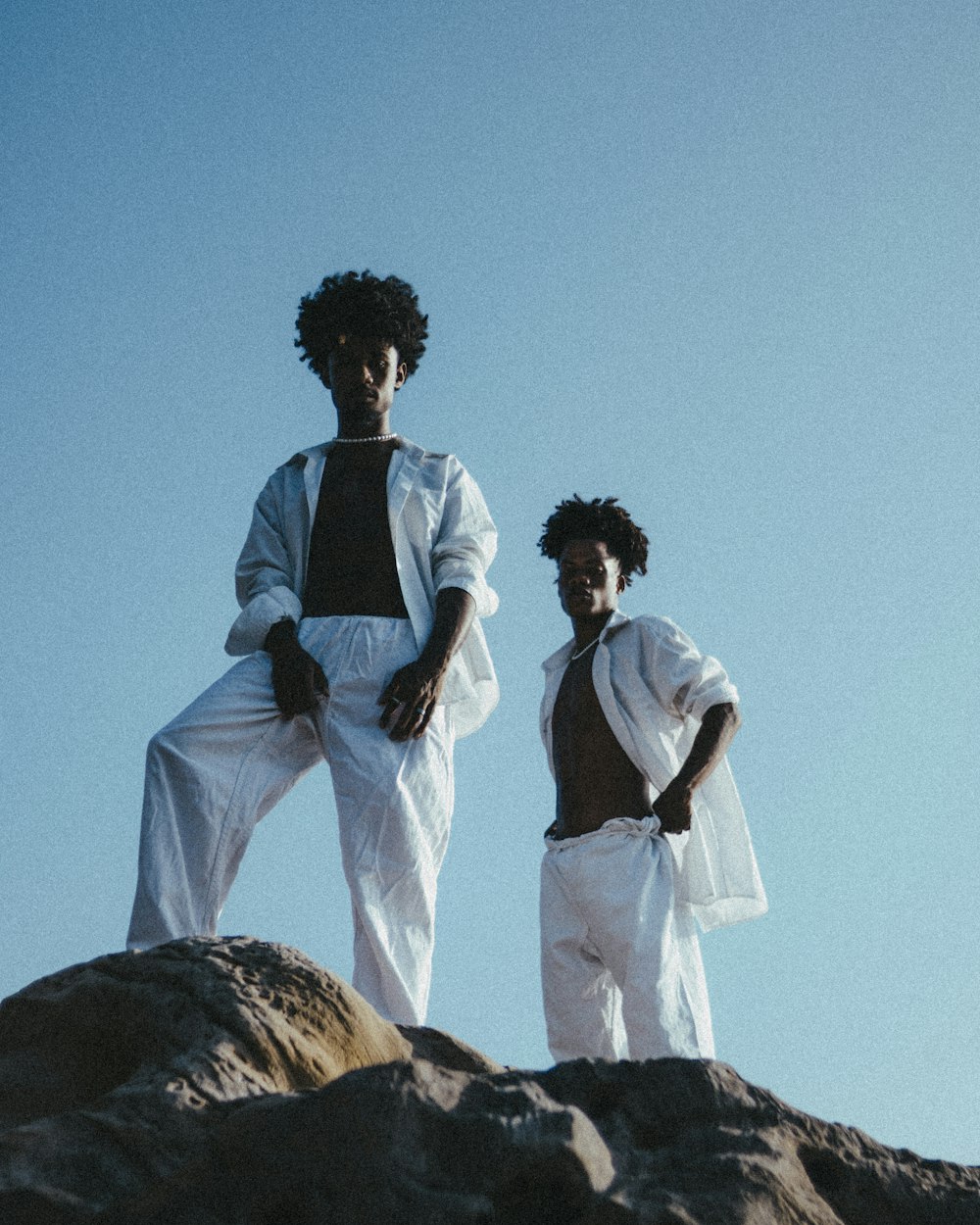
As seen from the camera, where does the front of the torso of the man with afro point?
toward the camera

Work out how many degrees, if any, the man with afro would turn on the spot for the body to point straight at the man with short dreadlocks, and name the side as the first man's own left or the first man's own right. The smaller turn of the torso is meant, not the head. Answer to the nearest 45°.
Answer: approximately 135° to the first man's own left

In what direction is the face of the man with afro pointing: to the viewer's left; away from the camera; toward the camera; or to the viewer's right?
toward the camera

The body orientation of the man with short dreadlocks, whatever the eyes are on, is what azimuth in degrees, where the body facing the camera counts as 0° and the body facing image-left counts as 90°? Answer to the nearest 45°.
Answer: approximately 45°

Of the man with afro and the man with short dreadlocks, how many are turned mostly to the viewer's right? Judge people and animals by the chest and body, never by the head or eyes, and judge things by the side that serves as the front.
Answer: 0
